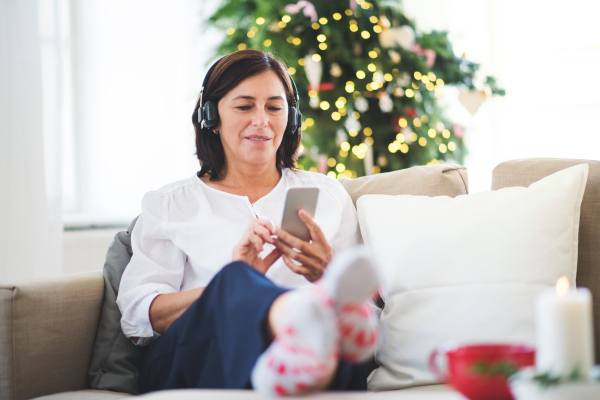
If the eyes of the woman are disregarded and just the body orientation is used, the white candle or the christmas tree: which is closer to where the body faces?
the white candle

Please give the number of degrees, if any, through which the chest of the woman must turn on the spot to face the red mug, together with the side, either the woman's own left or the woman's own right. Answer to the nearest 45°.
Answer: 0° — they already face it

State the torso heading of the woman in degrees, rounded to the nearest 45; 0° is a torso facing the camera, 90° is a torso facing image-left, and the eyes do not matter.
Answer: approximately 0°

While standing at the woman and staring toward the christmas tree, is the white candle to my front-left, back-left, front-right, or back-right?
back-right

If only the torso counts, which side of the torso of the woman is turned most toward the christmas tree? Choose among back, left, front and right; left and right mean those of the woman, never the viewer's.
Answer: back

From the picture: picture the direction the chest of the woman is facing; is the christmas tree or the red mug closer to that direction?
the red mug
